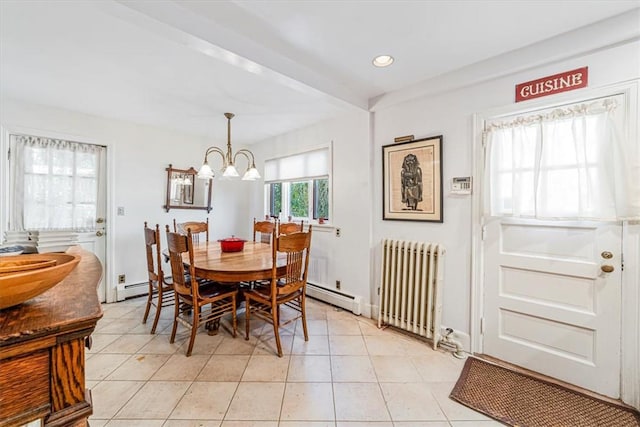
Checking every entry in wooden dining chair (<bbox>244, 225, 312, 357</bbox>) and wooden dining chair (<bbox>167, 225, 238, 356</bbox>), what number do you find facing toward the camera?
0

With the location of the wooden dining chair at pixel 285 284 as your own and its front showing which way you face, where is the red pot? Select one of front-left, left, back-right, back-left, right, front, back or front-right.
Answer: front

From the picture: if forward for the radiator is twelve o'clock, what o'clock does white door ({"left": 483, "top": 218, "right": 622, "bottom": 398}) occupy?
The white door is roughly at 8 o'clock from the radiator.

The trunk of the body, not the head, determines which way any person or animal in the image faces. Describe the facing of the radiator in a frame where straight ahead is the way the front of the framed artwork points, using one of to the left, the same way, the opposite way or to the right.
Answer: the same way

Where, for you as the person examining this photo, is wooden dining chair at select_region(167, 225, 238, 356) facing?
facing away from the viewer and to the right of the viewer

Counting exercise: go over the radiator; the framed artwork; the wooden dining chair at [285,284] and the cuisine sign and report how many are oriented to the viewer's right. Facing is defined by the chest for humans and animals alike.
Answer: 0

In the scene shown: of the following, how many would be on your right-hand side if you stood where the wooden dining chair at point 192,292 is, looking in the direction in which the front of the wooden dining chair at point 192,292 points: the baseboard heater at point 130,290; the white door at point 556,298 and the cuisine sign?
2

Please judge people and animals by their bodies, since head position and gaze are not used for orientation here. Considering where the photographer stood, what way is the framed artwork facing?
facing the viewer and to the left of the viewer

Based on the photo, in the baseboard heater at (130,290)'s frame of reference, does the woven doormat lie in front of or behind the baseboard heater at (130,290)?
in front

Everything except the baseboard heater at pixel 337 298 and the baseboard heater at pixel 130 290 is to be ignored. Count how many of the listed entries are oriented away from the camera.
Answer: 0

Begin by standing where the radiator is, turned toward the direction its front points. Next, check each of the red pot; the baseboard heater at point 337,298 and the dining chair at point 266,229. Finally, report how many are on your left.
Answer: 0

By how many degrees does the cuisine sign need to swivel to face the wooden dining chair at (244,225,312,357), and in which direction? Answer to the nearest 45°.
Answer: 0° — it already faces it

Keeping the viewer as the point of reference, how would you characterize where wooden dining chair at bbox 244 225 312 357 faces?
facing away from the viewer and to the left of the viewer

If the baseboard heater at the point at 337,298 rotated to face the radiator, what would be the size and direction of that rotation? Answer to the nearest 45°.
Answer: approximately 90° to its left

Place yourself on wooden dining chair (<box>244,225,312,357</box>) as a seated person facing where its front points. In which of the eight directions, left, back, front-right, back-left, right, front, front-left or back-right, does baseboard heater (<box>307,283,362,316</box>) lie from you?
right

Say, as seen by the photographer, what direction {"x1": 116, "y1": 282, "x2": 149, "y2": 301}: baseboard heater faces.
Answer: facing the viewer and to the right of the viewer

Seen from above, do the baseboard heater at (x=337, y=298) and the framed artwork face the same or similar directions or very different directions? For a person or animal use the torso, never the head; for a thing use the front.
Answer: same or similar directions

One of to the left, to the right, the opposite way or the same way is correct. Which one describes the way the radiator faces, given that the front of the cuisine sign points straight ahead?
the same way
